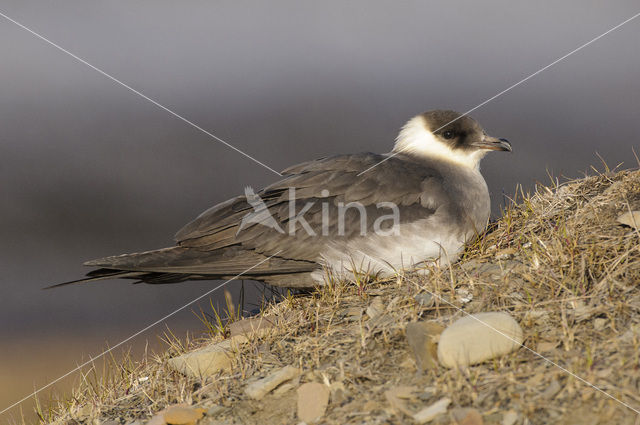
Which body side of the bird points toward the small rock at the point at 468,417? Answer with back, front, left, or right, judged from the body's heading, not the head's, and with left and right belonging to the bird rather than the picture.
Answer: right

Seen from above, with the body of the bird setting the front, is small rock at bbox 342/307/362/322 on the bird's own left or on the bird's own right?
on the bird's own right

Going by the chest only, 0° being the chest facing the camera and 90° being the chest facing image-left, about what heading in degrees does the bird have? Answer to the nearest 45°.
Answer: approximately 270°

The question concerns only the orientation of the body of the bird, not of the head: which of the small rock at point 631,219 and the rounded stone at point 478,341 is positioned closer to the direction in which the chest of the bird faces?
the small rock

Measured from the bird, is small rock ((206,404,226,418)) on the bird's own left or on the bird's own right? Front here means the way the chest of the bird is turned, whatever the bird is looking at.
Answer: on the bird's own right

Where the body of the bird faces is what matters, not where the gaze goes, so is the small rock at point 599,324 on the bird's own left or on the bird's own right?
on the bird's own right

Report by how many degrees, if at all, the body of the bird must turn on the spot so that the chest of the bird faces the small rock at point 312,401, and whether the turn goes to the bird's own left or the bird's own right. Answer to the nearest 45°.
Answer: approximately 90° to the bird's own right

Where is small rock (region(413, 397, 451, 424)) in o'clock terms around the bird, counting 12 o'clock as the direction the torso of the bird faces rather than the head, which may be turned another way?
The small rock is roughly at 3 o'clock from the bird.
